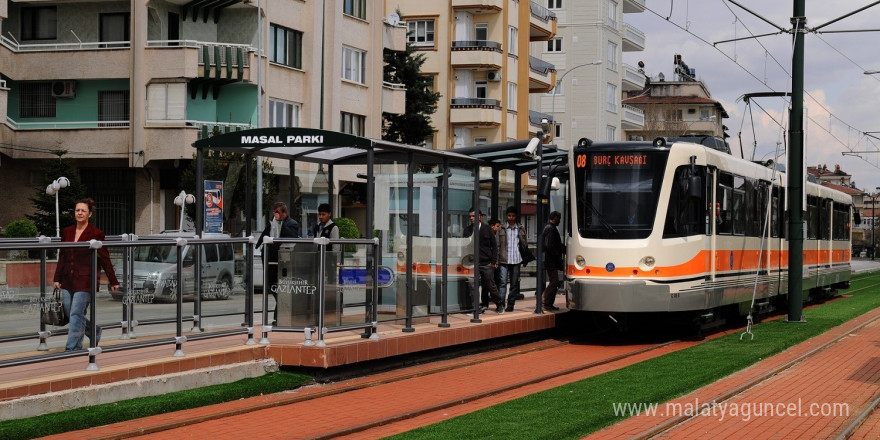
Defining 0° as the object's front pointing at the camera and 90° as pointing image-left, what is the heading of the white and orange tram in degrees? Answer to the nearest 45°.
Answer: approximately 45°

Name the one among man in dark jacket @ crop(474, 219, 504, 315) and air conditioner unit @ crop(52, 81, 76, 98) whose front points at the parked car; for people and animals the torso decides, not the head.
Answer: the air conditioner unit

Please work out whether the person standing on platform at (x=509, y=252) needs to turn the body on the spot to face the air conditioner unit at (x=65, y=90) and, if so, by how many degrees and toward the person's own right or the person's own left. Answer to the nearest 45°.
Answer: approximately 135° to the person's own right

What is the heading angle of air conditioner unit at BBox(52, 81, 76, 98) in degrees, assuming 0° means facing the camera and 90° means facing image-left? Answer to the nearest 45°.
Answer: approximately 0°
